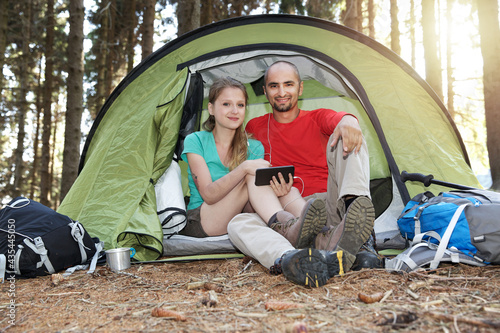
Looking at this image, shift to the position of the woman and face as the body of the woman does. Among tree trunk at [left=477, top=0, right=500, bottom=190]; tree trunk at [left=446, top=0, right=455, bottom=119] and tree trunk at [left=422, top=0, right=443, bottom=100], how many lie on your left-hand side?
3

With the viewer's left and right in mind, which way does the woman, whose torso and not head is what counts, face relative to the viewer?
facing the viewer and to the right of the viewer

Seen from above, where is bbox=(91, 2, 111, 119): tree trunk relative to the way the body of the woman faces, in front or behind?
behind

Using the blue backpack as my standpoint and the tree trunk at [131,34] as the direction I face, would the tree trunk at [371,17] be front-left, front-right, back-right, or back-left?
front-right

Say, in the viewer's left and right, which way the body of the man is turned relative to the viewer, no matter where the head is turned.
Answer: facing the viewer

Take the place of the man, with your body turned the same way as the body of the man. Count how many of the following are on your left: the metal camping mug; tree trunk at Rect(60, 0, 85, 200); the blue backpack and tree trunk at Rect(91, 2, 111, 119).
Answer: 1

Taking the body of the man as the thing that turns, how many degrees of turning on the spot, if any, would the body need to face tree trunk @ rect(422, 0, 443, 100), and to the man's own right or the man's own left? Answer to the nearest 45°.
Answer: approximately 135° to the man's own left

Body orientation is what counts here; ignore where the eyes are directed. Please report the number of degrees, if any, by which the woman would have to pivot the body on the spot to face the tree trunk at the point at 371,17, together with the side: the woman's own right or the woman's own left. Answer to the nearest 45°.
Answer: approximately 90° to the woman's own left

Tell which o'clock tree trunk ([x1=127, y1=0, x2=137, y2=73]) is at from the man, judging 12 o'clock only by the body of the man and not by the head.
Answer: The tree trunk is roughly at 5 o'clock from the man.

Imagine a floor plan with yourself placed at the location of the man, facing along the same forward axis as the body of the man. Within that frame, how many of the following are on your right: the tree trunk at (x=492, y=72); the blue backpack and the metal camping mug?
1

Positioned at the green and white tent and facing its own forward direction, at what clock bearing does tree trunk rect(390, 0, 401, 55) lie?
The tree trunk is roughly at 7 o'clock from the green and white tent.
